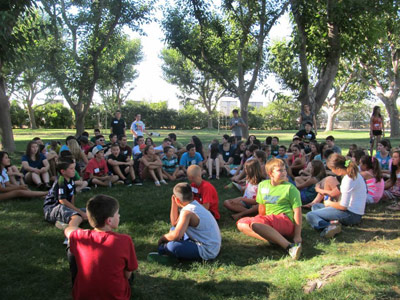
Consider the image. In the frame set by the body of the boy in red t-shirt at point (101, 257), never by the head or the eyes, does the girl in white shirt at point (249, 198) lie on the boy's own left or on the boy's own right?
on the boy's own right

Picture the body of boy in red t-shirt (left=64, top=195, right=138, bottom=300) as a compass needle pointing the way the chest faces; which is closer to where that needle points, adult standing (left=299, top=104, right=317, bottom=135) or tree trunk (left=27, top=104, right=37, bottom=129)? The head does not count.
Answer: the tree trunk

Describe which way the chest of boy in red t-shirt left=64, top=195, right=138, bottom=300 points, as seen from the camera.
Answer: away from the camera

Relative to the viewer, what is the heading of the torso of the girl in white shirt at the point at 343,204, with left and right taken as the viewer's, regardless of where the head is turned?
facing to the left of the viewer

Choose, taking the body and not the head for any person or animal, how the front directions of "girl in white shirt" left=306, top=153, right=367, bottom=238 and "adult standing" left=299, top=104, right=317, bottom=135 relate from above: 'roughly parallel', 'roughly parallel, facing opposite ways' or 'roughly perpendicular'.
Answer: roughly perpendicular

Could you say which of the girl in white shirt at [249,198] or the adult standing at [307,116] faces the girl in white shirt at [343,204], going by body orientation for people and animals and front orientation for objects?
the adult standing

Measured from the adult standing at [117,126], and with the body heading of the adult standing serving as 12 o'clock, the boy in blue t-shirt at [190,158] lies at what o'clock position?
The boy in blue t-shirt is roughly at 11 o'clock from the adult standing.

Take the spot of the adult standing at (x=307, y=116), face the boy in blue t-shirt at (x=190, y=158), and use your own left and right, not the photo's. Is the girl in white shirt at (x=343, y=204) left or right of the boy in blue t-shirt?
left
